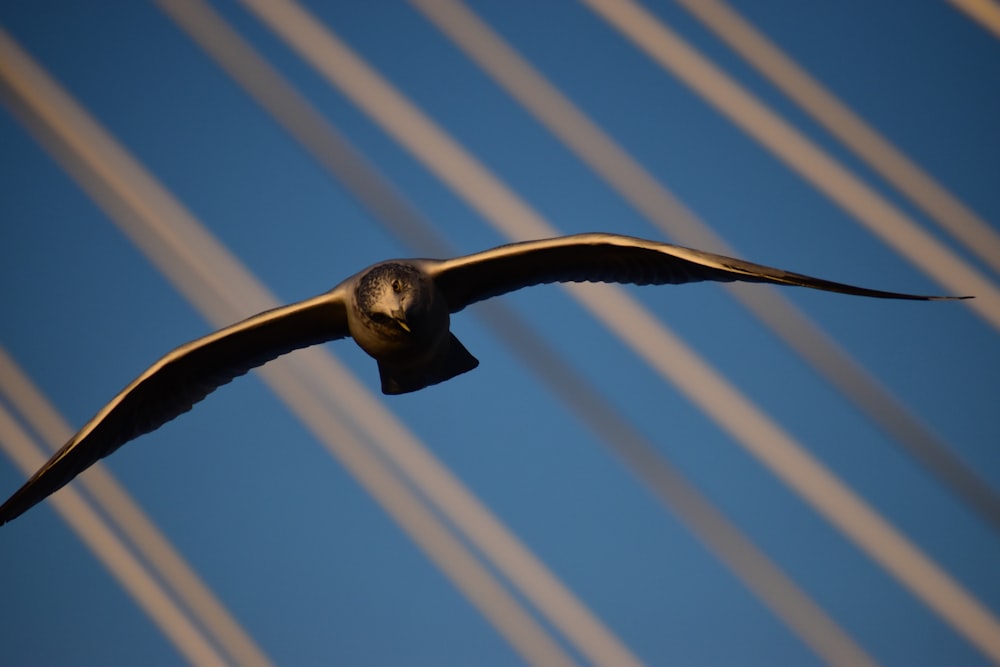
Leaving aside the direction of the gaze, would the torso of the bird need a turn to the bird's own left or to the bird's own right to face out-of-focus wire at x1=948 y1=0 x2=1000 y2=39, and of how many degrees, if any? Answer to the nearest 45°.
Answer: approximately 135° to the bird's own left

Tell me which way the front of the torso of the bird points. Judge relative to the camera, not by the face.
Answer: toward the camera
